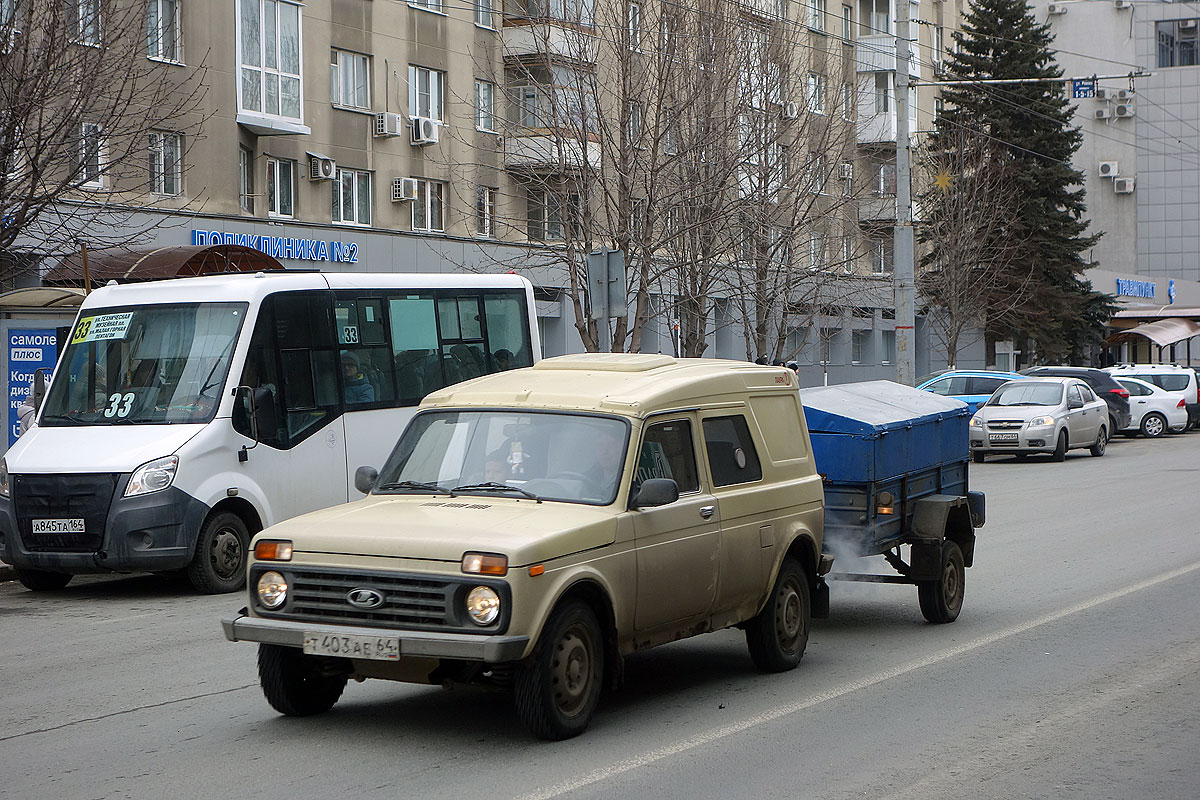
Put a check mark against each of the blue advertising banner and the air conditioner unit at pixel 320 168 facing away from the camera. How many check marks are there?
0

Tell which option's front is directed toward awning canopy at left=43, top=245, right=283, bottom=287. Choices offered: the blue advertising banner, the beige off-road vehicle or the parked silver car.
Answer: the parked silver car

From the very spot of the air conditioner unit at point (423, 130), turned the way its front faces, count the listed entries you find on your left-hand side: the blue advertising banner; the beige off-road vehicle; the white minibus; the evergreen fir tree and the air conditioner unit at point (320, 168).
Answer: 1

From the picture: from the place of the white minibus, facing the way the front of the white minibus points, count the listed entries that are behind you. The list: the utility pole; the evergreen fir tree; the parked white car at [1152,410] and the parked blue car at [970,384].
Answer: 4

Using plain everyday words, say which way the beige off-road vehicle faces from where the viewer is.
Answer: facing the viewer and to the left of the viewer

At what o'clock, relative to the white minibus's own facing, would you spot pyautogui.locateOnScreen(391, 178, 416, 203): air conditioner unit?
The air conditioner unit is roughly at 5 o'clock from the white minibus.

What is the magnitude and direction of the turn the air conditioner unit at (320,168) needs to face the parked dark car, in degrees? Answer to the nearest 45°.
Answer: approximately 45° to its left

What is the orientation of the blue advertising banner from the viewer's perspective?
toward the camera

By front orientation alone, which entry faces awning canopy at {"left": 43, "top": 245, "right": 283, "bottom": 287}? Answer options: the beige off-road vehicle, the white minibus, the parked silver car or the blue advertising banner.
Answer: the parked silver car

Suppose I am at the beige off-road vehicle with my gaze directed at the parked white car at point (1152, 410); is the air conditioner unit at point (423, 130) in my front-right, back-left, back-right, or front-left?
front-left

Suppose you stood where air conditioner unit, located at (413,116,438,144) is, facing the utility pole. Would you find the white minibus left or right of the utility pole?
right

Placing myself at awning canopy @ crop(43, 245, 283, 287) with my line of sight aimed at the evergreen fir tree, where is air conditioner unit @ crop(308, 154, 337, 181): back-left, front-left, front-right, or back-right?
front-left

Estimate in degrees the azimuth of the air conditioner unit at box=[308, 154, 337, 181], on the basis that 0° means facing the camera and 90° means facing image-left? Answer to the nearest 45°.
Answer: approximately 315°

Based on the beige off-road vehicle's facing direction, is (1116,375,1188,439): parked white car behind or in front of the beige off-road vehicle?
behind
